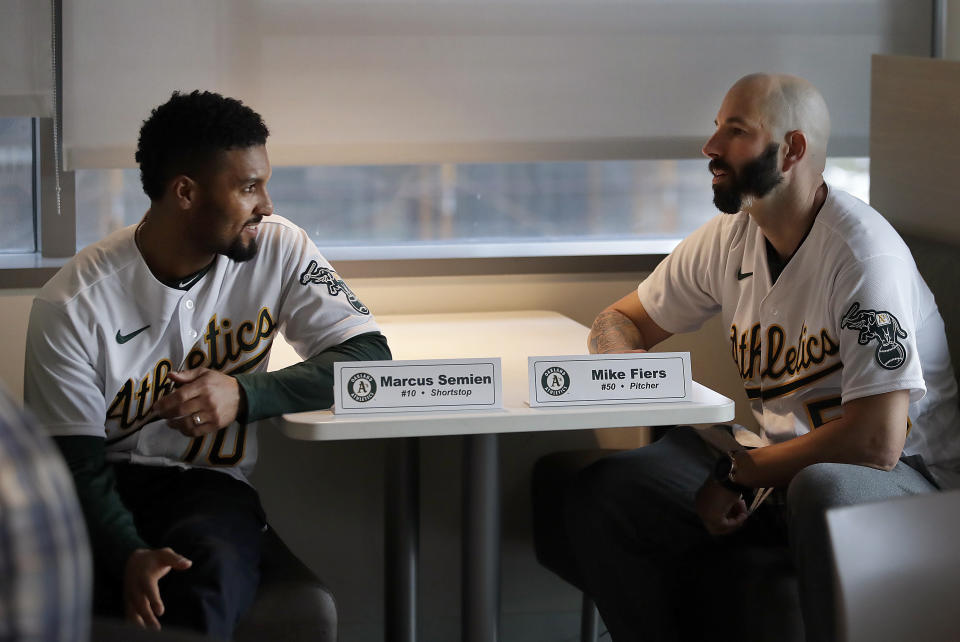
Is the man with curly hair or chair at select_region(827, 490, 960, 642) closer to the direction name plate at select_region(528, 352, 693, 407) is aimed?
the chair

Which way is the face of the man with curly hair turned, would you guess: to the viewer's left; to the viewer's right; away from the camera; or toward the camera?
to the viewer's right

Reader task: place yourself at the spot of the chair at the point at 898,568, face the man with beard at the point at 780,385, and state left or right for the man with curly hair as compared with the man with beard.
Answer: left

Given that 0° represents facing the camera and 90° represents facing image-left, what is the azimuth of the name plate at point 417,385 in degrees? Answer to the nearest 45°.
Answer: approximately 0°

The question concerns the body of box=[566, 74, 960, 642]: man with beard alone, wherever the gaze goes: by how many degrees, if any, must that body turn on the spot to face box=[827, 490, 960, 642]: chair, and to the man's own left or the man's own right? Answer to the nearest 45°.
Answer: approximately 45° to the man's own left

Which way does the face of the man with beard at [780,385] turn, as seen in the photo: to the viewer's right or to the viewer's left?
to the viewer's left

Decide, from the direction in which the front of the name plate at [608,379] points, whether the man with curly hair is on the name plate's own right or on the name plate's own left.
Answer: on the name plate's own right

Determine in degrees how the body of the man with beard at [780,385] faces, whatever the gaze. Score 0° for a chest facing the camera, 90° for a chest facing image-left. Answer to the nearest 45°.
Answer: approximately 45°
